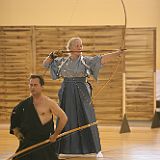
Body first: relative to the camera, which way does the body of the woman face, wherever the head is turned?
toward the camera

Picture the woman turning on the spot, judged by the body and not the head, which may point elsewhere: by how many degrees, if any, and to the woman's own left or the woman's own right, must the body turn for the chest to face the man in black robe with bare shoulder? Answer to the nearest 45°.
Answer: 0° — they already face them
